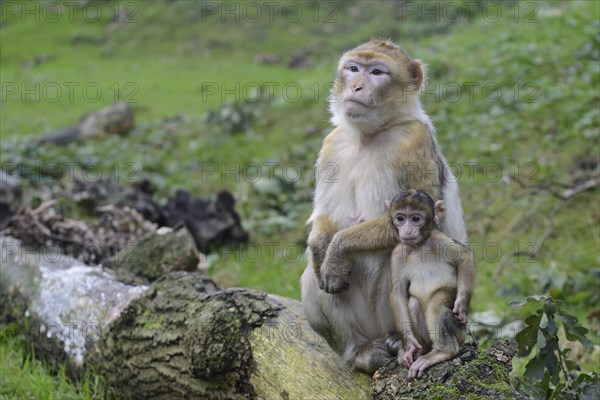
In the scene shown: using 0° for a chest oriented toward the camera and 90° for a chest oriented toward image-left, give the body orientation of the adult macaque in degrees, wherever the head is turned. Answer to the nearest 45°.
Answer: approximately 45°
